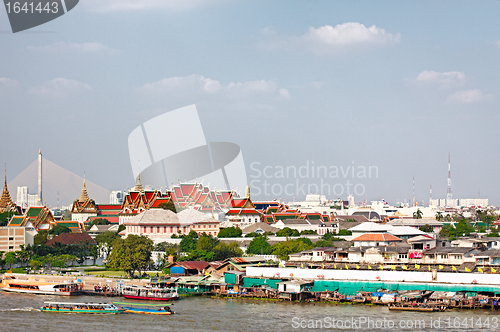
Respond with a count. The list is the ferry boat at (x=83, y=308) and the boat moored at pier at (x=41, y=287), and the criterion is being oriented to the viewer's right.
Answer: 1

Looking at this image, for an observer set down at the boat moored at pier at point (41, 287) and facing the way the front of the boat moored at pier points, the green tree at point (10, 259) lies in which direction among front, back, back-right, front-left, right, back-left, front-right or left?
right

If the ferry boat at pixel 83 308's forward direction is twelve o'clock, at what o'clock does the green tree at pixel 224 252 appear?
The green tree is roughly at 10 o'clock from the ferry boat.

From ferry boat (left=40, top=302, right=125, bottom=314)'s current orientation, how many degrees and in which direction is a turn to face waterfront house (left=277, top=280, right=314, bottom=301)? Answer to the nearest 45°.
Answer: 0° — it already faces it

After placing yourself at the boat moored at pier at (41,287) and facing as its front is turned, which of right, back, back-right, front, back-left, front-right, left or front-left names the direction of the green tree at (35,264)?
right

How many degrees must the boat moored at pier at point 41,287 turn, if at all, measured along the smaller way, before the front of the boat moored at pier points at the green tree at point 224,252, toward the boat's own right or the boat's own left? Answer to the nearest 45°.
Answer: approximately 135° to the boat's own right

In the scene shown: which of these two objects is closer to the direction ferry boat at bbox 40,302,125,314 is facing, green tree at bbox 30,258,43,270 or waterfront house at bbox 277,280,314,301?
the waterfront house

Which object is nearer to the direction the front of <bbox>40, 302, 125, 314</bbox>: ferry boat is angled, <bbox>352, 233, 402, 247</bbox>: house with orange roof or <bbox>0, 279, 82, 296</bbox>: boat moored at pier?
the house with orange roof

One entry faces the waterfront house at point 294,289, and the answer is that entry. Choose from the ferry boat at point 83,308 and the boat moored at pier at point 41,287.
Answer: the ferry boat

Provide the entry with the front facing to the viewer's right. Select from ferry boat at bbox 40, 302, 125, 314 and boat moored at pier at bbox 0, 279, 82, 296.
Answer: the ferry boat

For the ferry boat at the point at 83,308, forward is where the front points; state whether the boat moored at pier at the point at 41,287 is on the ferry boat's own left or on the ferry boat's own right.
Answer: on the ferry boat's own left

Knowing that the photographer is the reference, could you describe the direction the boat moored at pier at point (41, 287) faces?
facing to the left of the viewer

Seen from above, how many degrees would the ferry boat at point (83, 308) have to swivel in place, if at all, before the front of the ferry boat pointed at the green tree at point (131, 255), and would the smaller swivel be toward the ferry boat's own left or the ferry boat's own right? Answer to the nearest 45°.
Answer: approximately 90° to the ferry boat's own left

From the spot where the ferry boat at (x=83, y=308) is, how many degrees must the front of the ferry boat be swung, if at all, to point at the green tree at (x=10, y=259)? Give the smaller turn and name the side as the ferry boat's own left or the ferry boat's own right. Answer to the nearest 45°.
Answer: approximately 90° to the ferry boat's own left
